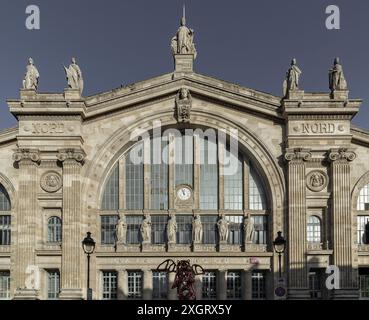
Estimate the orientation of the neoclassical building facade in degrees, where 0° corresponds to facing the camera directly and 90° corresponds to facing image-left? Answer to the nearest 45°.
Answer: approximately 0°
